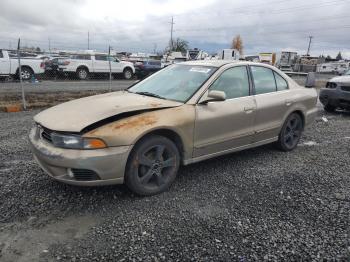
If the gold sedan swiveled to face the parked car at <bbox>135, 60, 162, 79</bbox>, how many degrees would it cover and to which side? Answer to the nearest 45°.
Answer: approximately 135° to its right

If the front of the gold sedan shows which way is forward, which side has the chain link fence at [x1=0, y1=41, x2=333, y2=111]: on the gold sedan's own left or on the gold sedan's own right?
on the gold sedan's own right

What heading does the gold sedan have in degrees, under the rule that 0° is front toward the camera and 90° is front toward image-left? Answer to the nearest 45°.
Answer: approximately 45°

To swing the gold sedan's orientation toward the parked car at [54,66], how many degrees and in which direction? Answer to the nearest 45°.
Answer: approximately 90° to its right

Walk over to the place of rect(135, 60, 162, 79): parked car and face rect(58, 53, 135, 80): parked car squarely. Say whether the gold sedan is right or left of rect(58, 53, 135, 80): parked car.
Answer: left
